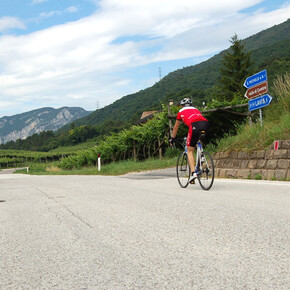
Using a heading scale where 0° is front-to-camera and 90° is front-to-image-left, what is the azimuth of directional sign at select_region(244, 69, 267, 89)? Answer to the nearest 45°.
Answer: approximately 45°

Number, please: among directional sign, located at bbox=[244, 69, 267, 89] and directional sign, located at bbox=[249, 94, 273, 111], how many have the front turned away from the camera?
0

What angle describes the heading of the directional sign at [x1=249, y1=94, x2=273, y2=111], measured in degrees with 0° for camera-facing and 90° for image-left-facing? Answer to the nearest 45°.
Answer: approximately 45°

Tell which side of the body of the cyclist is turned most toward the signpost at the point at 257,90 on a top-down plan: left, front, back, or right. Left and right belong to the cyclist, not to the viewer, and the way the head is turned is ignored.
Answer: right

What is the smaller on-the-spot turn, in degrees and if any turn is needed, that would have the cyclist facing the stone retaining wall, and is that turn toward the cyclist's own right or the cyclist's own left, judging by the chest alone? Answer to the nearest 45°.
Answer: approximately 90° to the cyclist's own right
